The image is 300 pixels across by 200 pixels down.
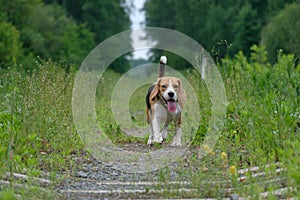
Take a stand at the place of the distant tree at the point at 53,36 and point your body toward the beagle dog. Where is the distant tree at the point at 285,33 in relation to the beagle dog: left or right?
left

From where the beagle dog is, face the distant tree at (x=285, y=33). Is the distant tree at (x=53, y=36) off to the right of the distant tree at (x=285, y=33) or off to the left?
left

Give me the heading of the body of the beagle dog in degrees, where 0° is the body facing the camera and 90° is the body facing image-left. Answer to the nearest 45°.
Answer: approximately 0°

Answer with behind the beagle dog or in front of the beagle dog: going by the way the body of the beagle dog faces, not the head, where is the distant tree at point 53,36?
behind

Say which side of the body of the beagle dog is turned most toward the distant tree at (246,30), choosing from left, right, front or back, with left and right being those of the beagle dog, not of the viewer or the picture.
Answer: back
